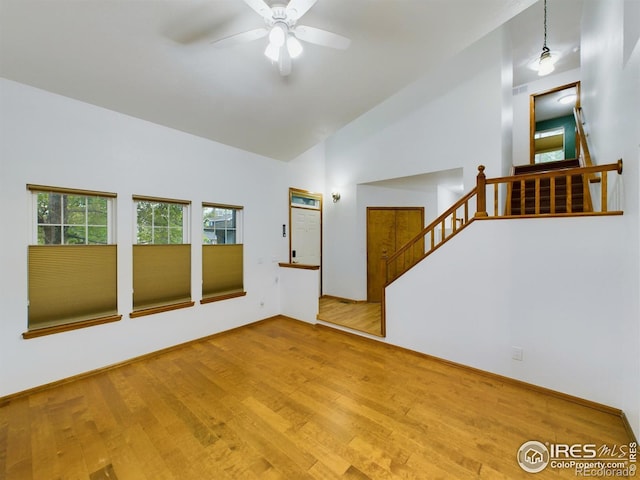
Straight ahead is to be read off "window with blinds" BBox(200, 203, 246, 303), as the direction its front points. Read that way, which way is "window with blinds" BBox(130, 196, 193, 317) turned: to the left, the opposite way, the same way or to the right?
the same way

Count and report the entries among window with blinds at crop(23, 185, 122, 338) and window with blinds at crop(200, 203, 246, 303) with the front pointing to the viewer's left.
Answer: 0

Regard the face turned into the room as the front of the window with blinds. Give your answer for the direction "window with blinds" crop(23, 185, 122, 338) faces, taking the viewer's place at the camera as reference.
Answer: facing the viewer and to the right of the viewer

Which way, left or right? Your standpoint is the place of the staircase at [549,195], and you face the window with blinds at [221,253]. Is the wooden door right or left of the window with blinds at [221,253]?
right

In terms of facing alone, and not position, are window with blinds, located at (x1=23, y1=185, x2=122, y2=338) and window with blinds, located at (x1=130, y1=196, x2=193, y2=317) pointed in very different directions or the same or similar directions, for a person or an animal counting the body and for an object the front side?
same or similar directions

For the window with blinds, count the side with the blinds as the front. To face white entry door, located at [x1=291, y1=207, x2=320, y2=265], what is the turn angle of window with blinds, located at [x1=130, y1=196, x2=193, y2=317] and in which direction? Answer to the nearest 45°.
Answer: approximately 45° to its left

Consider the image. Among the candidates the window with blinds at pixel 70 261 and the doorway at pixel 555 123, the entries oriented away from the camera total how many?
0

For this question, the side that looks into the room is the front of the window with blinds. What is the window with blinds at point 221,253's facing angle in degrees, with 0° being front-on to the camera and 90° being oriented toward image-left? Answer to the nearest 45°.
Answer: approximately 315°

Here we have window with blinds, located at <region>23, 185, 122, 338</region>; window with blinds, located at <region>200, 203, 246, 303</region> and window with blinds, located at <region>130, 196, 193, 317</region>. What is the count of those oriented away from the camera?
0

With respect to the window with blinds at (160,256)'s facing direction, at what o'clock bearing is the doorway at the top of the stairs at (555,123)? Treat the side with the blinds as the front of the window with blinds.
The doorway at the top of the stairs is roughly at 11 o'clock from the window with blinds.

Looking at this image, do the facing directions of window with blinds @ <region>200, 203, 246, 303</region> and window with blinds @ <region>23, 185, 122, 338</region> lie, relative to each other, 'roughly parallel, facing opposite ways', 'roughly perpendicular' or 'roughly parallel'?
roughly parallel

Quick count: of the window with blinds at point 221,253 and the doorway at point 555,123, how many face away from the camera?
0

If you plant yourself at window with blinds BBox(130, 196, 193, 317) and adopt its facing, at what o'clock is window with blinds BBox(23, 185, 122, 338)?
window with blinds BBox(23, 185, 122, 338) is roughly at 4 o'clock from window with blinds BBox(130, 196, 193, 317).
